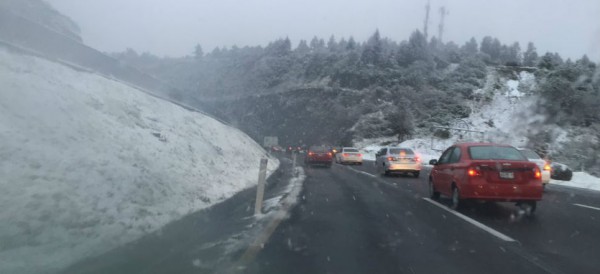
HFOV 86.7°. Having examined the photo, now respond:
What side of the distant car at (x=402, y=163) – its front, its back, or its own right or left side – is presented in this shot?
back

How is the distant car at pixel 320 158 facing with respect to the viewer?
away from the camera

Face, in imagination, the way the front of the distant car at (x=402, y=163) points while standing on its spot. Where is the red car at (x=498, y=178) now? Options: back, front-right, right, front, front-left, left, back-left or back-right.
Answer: back

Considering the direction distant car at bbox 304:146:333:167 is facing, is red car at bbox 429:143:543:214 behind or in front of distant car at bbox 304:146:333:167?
behind

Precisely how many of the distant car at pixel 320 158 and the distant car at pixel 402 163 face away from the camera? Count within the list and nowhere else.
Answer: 2

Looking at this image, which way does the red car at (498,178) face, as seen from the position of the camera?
facing away from the viewer and to the left of the viewer

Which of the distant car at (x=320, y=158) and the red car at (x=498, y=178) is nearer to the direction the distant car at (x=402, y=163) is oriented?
the distant car

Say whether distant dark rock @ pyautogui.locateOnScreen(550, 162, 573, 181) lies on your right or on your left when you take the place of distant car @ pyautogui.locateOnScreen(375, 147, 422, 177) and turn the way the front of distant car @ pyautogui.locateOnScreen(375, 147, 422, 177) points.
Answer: on your right
